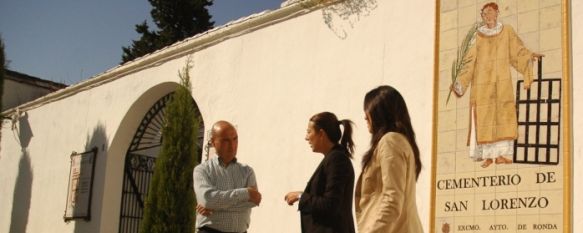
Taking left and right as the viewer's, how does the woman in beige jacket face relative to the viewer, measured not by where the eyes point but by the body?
facing to the left of the viewer

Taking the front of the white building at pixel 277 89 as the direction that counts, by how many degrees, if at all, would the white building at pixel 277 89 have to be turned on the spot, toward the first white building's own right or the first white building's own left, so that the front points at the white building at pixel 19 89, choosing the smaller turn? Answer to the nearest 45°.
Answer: approximately 90° to the first white building's own right

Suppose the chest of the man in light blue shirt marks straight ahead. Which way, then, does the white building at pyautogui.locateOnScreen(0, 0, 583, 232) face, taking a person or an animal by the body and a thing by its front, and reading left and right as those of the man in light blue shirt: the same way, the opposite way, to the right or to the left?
to the right

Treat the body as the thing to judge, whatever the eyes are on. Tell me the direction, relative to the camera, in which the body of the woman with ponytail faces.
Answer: to the viewer's left

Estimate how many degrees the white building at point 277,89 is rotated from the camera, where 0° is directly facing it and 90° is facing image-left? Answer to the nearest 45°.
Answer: approximately 45°

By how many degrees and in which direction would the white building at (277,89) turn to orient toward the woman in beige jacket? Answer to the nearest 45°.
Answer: approximately 45° to its left

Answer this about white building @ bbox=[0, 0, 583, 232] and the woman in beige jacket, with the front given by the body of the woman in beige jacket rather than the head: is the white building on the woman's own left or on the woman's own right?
on the woman's own right

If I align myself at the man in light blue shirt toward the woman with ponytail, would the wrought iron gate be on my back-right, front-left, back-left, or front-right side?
back-left

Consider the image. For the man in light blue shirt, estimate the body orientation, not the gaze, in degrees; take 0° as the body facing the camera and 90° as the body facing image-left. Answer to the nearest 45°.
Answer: approximately 315°

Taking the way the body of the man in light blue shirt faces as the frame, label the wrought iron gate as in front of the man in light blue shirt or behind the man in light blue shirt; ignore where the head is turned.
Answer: behind

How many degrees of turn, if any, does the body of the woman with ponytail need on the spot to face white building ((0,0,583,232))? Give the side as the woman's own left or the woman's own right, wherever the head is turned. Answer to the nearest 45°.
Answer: approximately 90° to the woman's own right

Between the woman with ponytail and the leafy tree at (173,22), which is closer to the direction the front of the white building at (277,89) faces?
the woman with ponytail

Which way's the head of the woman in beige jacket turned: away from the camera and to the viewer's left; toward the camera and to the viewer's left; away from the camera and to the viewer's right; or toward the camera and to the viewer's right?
away from the camera and to the viewer's left
